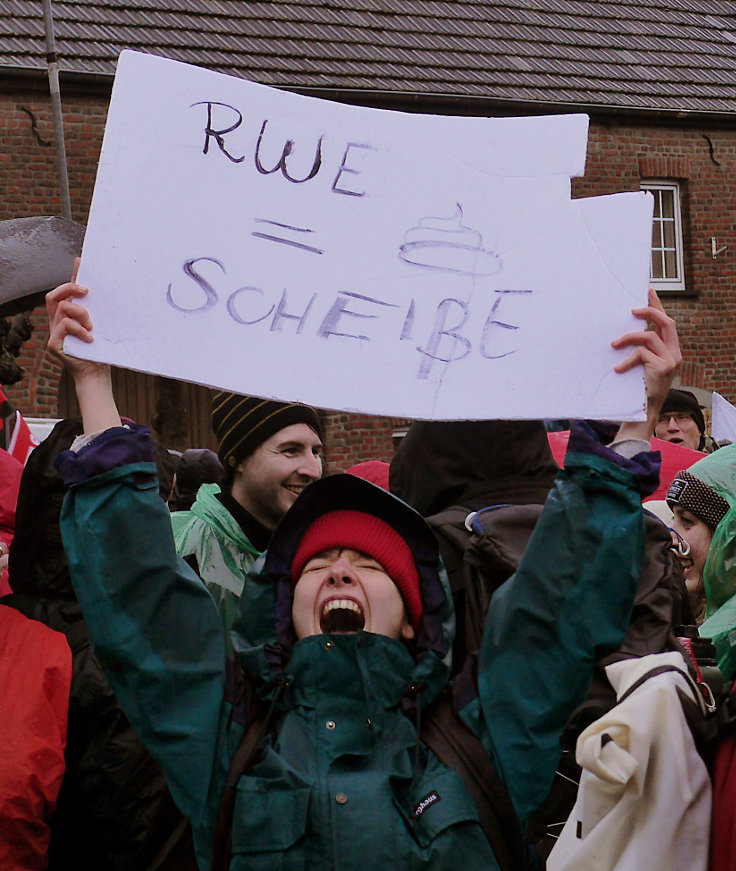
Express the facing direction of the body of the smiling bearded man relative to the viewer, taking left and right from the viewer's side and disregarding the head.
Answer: facing the viewer and to the right of the viewer

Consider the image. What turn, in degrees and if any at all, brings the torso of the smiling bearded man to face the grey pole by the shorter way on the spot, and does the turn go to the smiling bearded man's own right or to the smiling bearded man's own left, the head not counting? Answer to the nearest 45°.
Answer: approximately 135° to the smiling bearded man's own left

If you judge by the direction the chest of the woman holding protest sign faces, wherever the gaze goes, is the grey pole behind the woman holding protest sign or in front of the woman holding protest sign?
behind

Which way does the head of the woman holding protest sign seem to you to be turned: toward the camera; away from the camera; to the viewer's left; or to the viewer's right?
toward the camera

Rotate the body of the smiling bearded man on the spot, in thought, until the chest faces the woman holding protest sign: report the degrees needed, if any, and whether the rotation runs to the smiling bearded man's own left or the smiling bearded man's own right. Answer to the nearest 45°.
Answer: approximately 45° to the smiling bearded man's own right

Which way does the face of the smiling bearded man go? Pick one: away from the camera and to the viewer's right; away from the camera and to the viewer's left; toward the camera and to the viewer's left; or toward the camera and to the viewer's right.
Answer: toward the camera and to the viewer's right

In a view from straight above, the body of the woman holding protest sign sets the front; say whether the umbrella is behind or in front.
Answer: behind

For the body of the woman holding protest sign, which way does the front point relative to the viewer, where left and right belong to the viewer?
facing the viewer

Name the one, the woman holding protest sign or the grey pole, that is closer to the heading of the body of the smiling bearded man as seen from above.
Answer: the woman holding protest sign

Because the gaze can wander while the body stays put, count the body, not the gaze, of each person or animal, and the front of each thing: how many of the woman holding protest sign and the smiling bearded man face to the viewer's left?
0

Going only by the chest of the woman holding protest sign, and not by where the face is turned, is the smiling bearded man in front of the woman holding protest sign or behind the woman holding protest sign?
behind

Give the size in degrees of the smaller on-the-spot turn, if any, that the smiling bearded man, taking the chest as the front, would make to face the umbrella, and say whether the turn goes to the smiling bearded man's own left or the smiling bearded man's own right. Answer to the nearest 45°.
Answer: approximately 135° to the smiling bearded man's own right
